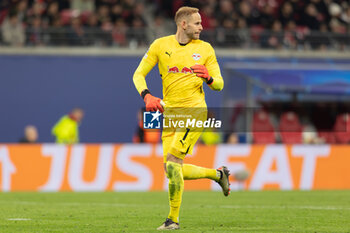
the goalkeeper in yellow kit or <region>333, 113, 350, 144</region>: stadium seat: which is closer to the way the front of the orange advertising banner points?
the goalkeeper in yellow kit

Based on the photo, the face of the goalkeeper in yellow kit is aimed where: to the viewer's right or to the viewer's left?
to the viewer's right

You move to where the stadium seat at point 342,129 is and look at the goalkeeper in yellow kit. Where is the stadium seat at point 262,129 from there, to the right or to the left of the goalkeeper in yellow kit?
right

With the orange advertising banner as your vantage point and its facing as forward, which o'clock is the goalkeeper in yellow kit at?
The goalkeeper in yellow kit is roughly at 12 o'clock from the orange advertising banner.

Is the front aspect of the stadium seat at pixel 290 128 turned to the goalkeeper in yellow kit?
yes

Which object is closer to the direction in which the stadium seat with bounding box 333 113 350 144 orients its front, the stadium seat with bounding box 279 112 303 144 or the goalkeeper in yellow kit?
the goalkeeper in yellow kit

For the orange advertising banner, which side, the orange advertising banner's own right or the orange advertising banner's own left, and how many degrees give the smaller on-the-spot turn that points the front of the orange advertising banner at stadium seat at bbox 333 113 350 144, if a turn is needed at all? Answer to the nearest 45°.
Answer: approximately 135° to the orange advertising banner's own left

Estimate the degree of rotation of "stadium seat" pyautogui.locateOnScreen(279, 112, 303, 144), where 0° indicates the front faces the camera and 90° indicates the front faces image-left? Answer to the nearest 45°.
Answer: approximately 0°

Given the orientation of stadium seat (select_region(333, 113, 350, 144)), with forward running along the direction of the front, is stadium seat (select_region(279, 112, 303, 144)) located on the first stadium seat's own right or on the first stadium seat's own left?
on the first stadium seat's own right

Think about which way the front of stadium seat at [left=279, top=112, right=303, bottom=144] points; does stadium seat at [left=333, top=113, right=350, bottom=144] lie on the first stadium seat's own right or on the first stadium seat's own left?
on the first stadium seat's own left

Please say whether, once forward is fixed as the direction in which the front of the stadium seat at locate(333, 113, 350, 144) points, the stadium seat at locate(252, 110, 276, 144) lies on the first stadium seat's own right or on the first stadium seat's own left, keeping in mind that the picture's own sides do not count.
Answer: on the first stadium seat's own right

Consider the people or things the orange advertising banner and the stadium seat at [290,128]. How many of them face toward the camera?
2
